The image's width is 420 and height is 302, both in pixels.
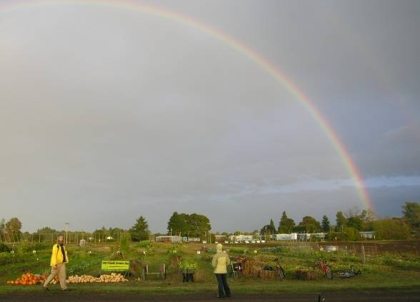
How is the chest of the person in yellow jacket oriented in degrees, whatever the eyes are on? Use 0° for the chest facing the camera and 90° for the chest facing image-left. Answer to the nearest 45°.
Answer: approximately 315°

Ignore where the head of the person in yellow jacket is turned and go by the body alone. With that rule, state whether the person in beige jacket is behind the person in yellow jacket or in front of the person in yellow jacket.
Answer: in front
